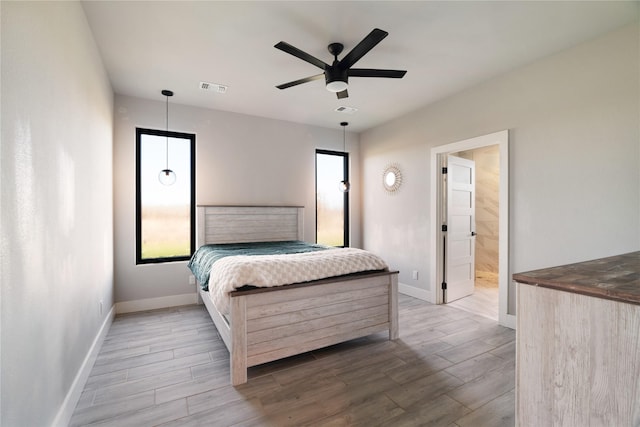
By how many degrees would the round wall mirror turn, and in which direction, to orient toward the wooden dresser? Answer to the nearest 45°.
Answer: approximately 45° to its left

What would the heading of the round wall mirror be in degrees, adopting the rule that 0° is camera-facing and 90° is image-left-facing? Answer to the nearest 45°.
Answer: approximately 45°

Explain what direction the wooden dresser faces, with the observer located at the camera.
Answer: facing away from the viewer and to the left of the viewer

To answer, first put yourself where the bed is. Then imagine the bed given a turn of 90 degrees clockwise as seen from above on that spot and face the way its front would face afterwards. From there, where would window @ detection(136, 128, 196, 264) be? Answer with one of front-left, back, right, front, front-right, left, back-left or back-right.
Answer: right

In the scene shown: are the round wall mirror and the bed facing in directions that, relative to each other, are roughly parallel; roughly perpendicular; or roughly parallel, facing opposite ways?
roughly perpendicular

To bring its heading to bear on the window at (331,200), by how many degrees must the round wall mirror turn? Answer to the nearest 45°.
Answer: approximately 45° to its right

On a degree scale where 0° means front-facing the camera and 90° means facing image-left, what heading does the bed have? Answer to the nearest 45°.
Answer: approximately 315°
